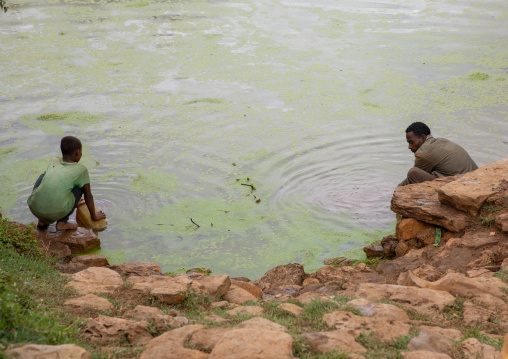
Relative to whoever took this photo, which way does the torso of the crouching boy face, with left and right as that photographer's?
facing away from the viewer and to the right of the viewer

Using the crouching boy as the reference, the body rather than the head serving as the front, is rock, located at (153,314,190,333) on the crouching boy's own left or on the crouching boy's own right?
on the crouching boy's own right

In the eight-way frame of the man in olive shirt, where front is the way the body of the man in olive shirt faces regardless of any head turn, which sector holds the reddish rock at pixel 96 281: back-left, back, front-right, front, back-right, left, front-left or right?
front-left

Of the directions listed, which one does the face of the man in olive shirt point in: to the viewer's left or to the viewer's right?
to the viewer's left

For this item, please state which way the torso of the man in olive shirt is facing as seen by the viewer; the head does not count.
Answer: to the viewer's left

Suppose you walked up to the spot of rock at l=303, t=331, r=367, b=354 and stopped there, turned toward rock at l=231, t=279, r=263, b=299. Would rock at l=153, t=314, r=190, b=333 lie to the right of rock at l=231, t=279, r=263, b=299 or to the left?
left

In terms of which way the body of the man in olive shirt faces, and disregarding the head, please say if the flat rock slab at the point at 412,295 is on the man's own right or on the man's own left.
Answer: on the man's own left

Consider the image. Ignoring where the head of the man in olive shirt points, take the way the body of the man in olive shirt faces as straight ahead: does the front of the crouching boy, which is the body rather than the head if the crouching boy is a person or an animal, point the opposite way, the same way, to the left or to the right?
to the right

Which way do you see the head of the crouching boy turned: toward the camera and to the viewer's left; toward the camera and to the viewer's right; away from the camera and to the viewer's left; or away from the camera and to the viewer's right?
away from the camera and to the viewer's right

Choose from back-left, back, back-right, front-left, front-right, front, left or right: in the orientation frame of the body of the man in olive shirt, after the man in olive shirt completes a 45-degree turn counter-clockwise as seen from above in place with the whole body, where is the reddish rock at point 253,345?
front-left

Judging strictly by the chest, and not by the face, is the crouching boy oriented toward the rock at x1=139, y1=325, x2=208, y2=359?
no

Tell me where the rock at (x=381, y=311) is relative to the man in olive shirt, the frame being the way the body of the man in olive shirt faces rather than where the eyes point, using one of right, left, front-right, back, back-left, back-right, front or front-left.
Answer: left

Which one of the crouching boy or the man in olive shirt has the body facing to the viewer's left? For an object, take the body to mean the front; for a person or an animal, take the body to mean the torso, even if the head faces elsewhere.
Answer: the man in olive shirt

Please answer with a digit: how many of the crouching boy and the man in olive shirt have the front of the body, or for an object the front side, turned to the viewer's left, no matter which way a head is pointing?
1

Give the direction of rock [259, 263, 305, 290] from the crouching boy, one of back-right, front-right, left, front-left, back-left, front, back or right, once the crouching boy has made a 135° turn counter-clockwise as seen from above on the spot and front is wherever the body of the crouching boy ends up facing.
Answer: back-left

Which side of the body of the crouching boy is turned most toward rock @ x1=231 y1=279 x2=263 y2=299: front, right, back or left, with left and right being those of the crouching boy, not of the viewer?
right

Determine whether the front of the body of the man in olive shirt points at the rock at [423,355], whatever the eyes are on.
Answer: no

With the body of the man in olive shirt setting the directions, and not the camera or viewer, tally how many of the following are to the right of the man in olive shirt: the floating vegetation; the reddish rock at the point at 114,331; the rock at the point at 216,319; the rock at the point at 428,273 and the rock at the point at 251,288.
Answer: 1

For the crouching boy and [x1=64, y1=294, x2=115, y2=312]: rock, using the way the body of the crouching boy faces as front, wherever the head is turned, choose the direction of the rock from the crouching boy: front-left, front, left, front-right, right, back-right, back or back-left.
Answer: back-right

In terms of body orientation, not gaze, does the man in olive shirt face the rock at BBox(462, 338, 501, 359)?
no
